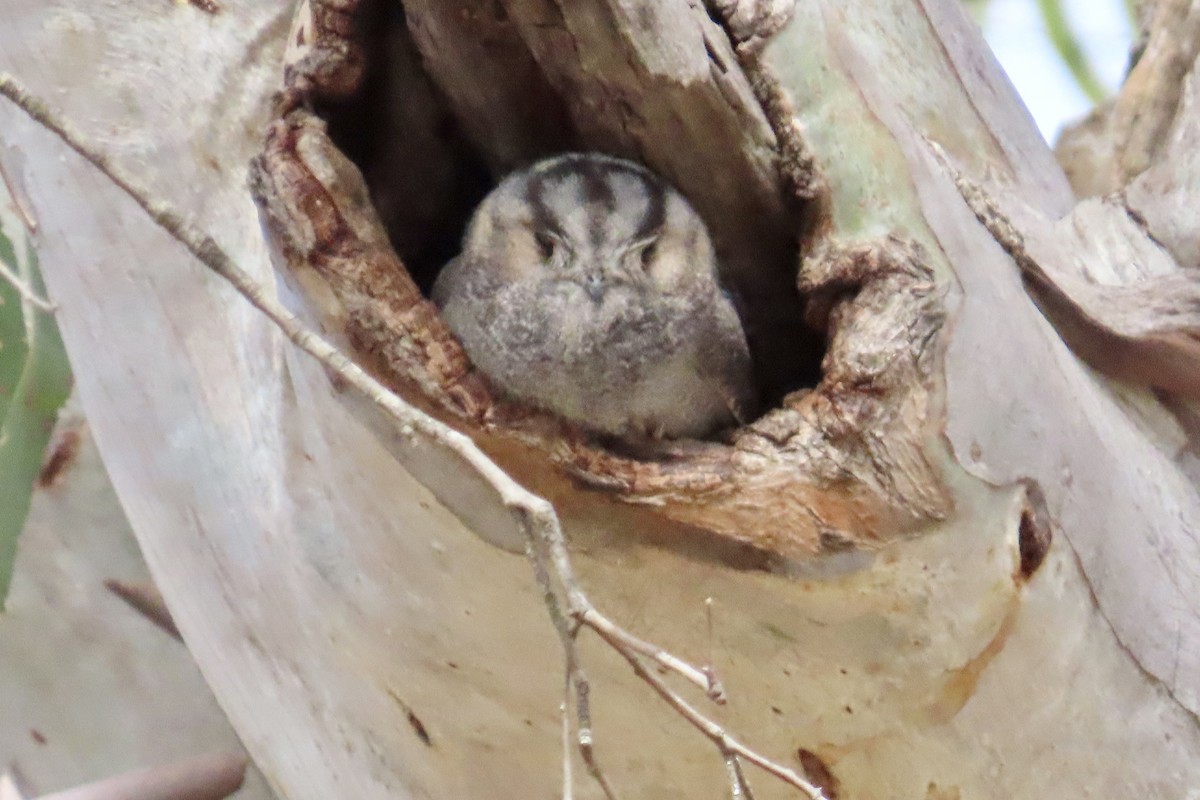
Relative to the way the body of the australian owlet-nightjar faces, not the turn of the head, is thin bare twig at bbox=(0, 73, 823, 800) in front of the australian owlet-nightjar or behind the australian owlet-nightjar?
in front

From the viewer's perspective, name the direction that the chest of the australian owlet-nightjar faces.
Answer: toward the camera

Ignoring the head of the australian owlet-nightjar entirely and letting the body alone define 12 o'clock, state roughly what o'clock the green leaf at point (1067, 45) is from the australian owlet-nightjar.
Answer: The green leaf is roughly at 7 o'clock from the australian owlet-nightjar.

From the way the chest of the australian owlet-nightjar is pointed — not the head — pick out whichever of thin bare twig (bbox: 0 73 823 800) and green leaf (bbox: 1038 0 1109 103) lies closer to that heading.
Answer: the thin bare twig
